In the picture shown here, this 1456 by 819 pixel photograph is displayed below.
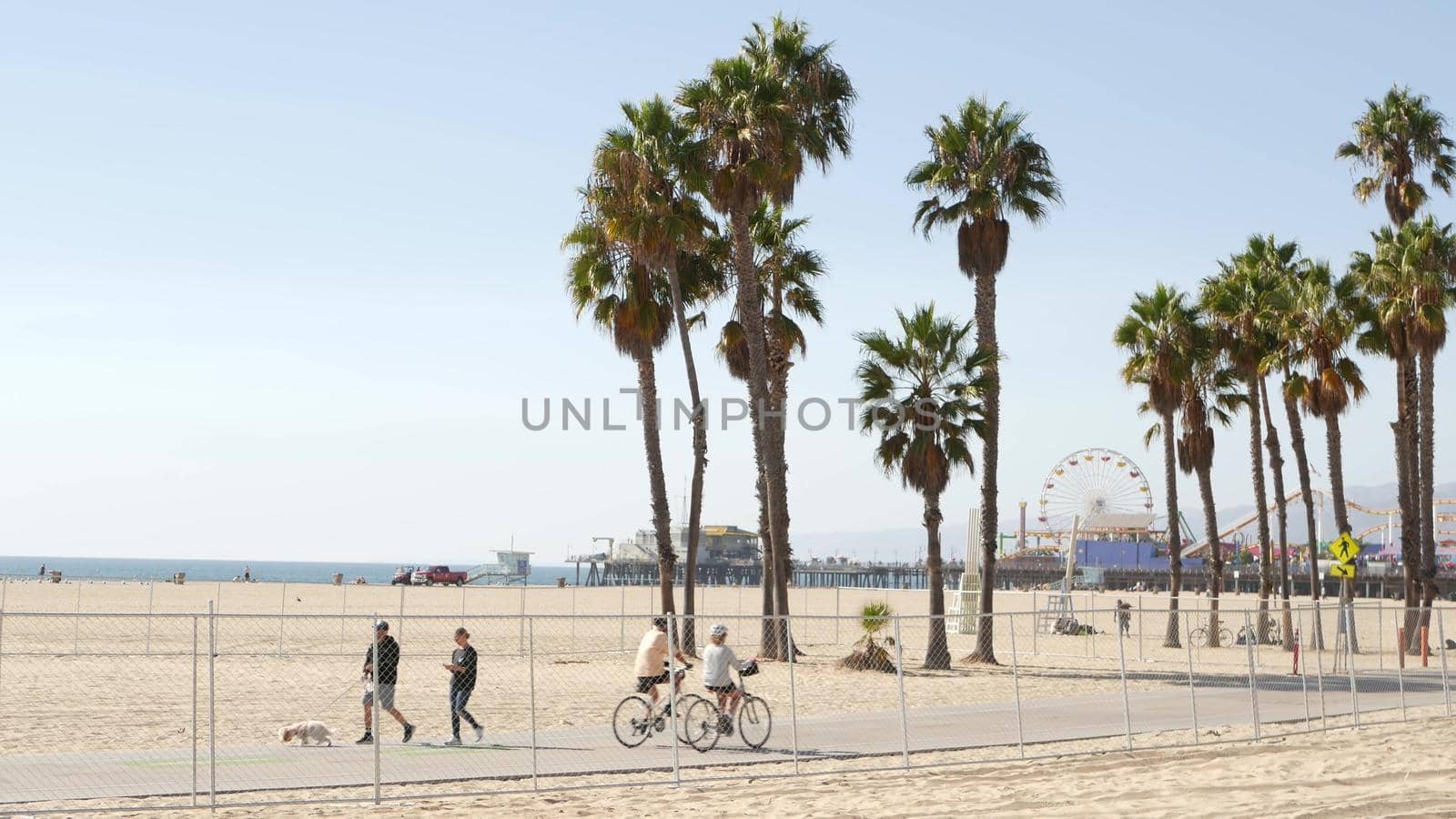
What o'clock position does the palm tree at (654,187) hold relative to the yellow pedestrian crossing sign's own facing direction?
The palm tree is roughly at 2 o'clock from the yellow pedestrian crossing sign.

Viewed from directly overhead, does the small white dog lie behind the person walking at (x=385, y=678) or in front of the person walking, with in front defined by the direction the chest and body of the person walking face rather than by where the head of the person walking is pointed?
in front

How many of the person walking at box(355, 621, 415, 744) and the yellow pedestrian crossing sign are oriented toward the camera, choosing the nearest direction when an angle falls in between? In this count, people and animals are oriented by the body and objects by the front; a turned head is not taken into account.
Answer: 1

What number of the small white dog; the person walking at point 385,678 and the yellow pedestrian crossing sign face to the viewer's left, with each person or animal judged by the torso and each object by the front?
2

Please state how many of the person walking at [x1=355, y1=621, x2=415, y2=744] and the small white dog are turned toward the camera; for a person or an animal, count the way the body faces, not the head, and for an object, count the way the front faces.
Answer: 0

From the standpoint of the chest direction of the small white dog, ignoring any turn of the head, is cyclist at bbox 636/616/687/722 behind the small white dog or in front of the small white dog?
behind

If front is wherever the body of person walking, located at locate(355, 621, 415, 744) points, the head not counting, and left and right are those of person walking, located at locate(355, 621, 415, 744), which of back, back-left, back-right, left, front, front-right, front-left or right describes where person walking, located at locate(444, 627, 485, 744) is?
back

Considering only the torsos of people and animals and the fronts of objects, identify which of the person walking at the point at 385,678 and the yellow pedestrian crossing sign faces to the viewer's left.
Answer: the person walking

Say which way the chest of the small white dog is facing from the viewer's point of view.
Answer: to the viewer's left

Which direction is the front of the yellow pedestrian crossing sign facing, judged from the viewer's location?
facing the viewer

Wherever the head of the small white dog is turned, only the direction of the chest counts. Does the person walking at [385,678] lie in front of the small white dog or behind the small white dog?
behind

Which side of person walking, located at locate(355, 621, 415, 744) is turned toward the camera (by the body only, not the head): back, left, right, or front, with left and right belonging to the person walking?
left

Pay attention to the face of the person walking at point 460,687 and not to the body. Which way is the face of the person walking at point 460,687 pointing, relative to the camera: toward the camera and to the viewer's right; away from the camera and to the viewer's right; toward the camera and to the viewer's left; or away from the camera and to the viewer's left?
toward the camera and to the viewer's left

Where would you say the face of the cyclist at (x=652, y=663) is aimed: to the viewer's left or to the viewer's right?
to the viewer's right

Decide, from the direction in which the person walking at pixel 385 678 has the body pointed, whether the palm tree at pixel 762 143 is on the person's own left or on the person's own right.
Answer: on the person's own right
